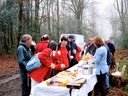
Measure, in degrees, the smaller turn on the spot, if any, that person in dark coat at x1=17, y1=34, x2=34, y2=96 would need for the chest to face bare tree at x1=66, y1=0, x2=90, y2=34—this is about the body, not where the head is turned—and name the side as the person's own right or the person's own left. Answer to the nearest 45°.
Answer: approximately 90° to the person's own left

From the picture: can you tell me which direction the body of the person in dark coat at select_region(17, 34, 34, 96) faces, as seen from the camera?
to the viewer's right

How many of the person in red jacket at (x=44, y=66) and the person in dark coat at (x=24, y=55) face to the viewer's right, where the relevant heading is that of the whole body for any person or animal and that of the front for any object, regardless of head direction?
2

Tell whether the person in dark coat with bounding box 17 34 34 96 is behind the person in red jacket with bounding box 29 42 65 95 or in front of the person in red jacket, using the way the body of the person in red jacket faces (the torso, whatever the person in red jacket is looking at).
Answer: behind

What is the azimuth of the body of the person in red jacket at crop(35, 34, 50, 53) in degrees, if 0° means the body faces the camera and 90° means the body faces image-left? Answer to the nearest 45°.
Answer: approximately 225°

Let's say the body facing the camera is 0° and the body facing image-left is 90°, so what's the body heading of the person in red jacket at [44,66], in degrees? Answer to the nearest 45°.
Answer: approximately 270°
